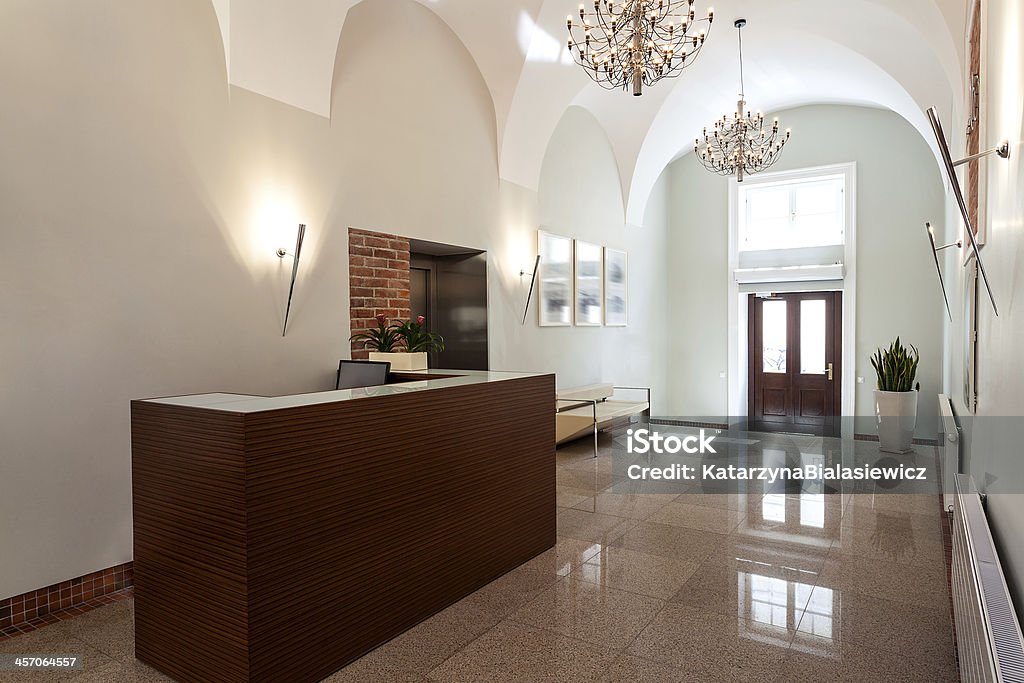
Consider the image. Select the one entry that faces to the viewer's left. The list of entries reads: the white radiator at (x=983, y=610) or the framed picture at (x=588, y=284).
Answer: the white radiator

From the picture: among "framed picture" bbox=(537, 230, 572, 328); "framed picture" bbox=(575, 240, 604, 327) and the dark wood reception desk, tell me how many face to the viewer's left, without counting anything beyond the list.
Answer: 0

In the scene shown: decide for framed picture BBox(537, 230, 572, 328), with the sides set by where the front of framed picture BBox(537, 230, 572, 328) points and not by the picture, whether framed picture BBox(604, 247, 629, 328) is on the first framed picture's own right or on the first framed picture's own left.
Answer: on the first framed picture's own left

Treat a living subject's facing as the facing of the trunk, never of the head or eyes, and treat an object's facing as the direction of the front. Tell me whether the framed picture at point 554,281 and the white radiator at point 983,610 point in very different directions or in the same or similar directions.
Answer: very different directions

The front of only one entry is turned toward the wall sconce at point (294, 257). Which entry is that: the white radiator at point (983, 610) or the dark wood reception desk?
the white radiator

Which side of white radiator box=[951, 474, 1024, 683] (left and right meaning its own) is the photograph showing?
left

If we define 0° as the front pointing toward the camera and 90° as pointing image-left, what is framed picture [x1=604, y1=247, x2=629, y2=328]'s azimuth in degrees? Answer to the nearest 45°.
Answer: approximately 315°

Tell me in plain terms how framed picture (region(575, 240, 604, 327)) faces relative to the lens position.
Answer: facing the viewer and to the right of the viewer

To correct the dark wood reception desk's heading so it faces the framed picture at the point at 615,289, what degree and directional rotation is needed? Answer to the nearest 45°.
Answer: approximately 90° to its left
